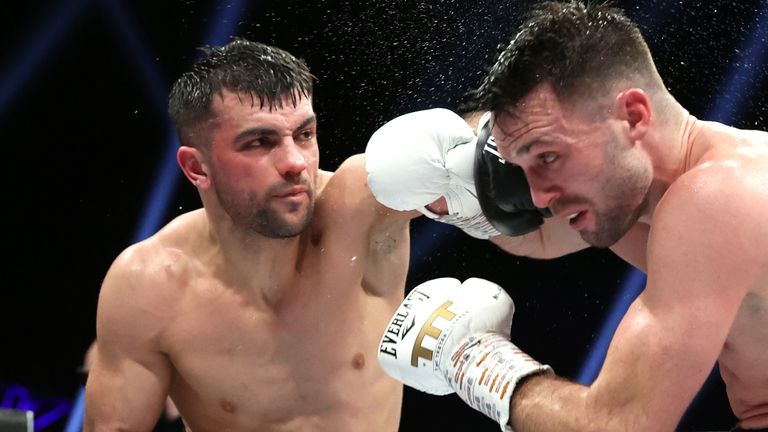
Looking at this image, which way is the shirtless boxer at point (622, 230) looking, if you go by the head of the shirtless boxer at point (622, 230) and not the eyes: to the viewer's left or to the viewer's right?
to the viewer's left

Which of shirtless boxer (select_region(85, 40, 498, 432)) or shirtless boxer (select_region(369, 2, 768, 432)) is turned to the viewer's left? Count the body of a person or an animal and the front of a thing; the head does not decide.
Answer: shirtless boxer (select_region(369, 2, 768, 432))

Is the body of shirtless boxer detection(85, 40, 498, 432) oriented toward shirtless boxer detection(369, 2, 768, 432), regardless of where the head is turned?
yes

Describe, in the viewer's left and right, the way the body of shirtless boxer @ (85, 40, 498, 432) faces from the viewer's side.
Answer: facing the viewer and to the right of the viewer

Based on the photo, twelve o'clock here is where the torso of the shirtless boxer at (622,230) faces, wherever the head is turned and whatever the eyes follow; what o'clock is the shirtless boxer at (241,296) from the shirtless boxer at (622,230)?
the shirtless boxer at (241,296) is roughly at 1 o'clock from the shirtless boxer at (622,230).

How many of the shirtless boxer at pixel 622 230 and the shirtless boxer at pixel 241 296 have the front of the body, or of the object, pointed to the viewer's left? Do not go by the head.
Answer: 1

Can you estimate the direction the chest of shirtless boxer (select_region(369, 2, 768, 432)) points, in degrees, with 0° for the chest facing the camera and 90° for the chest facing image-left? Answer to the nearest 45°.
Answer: approximately 90°
